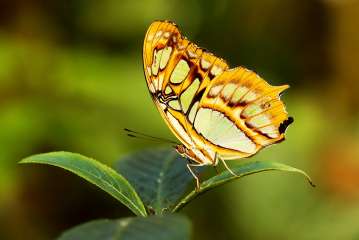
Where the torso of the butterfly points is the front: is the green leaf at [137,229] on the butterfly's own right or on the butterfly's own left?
on the butterfly's own left

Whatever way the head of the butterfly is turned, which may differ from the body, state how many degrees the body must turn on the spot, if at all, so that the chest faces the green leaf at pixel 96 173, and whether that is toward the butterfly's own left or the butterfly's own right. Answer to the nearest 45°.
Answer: approximately 45° to the butterfly's own left

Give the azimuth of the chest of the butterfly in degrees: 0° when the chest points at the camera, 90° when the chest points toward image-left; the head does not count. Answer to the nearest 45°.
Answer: approximately 90°
